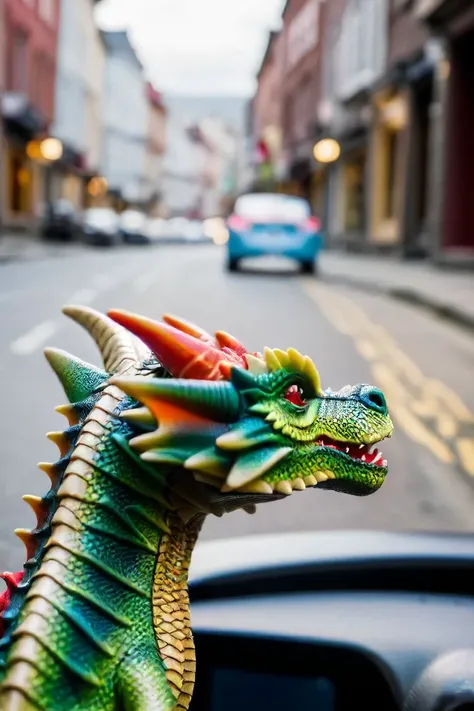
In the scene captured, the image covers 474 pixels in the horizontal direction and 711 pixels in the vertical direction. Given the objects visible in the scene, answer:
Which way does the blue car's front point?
away from the camera

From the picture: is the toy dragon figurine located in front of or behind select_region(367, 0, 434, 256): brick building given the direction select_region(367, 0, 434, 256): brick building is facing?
in front

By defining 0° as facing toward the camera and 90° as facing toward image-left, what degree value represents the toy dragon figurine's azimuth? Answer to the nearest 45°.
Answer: approximately 270°

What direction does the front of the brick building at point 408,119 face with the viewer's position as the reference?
facing the viewer and to the left of the viewer

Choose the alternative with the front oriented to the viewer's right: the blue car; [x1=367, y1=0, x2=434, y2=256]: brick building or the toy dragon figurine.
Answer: the toy dragon figurine

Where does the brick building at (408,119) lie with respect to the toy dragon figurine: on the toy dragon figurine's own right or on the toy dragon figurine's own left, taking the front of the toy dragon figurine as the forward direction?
on the toy dragon figurine's own left

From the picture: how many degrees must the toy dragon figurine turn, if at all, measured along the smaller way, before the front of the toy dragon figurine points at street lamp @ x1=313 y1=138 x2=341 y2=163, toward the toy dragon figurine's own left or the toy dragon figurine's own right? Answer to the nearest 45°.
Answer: approximately 90° to the toy dragon figurine's own left

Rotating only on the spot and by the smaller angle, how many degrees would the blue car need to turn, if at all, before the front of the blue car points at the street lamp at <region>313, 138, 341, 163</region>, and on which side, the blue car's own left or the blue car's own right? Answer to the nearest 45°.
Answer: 0° — it already faces it

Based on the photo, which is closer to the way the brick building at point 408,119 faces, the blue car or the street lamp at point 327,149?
the blue car

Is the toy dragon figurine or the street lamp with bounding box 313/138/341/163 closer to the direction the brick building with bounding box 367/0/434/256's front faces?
the toy dragon figurine

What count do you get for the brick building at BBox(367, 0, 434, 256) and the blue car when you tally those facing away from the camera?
1

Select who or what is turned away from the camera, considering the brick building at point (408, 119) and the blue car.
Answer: the blue car

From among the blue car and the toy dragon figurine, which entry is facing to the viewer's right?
the toy dragon figurine

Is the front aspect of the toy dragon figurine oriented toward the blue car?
no

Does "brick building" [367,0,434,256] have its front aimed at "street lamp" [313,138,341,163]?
no

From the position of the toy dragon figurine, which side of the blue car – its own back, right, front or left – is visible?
back
